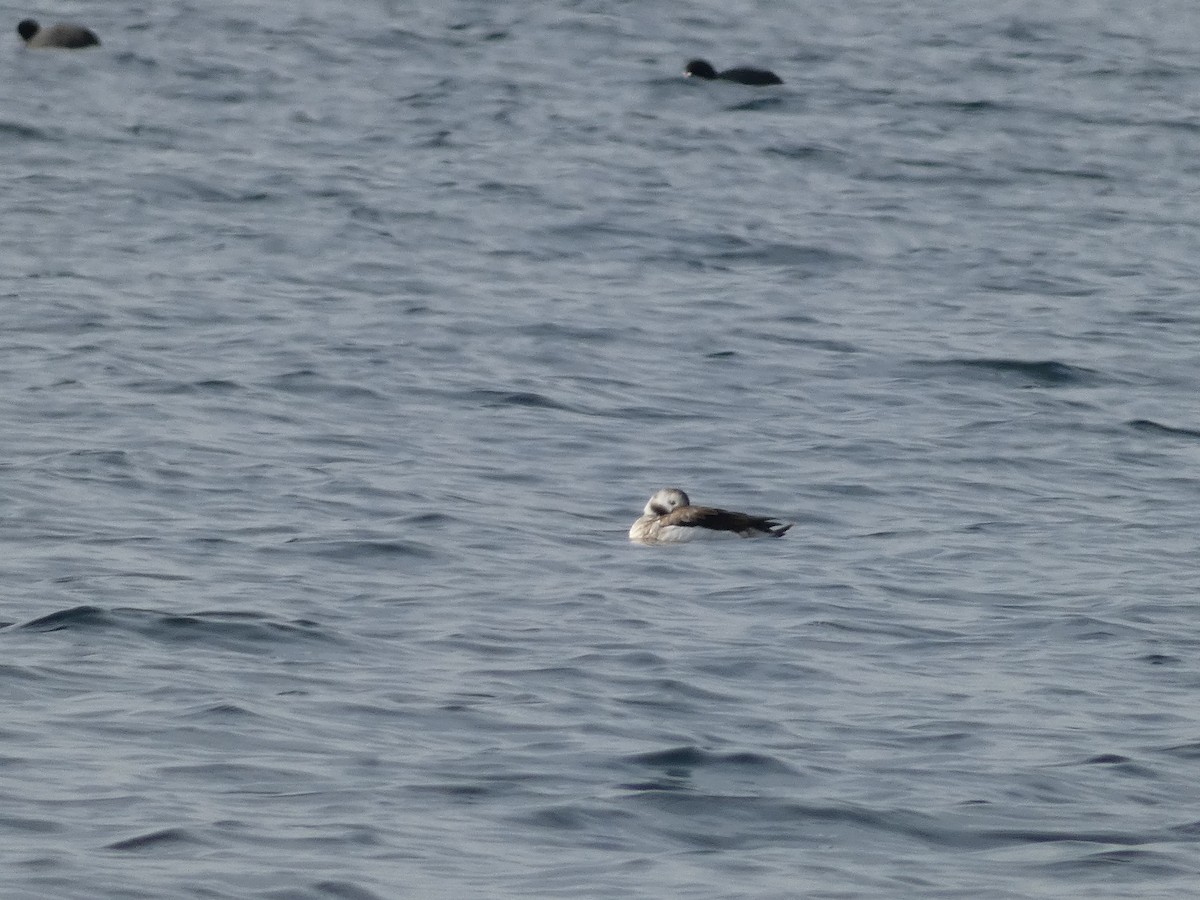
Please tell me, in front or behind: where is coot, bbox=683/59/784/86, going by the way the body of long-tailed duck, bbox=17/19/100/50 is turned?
behind

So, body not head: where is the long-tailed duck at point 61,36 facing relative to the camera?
to the viewer's left

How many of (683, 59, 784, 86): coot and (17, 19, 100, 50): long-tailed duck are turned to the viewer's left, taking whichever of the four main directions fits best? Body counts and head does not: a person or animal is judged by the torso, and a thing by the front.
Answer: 2

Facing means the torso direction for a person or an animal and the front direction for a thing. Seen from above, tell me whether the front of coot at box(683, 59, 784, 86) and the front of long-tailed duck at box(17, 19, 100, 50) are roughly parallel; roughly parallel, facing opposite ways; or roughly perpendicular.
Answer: roughly parallel
